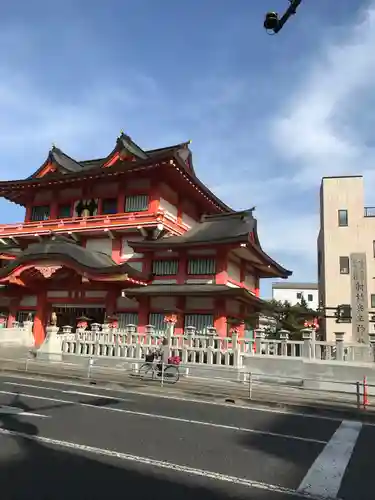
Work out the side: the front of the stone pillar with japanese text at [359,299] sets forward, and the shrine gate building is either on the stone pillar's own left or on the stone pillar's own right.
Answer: on the stone pillar's own right

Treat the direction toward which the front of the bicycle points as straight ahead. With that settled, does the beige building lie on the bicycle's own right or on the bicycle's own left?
on the bicycle's own right

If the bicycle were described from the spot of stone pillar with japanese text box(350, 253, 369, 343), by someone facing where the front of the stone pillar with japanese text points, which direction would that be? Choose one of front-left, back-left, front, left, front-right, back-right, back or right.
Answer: front-right

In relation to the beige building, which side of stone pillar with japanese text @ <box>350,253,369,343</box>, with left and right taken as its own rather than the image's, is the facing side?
back

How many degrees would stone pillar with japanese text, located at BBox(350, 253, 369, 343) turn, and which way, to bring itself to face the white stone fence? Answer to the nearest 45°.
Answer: approximately 90° to its right

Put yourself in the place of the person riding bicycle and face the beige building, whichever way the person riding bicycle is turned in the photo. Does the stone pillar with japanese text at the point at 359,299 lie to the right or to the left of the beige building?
right

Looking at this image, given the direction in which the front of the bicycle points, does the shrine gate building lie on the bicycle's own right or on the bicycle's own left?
on the bicycle's own right

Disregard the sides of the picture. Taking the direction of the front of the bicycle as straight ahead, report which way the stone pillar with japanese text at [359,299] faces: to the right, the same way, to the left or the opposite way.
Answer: to the left

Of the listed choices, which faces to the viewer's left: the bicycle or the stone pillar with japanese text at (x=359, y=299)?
the bicycle

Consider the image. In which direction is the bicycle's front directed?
to the viewer's left

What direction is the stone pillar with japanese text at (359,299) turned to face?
toward the camera
